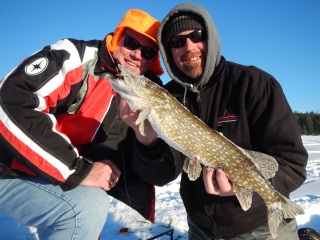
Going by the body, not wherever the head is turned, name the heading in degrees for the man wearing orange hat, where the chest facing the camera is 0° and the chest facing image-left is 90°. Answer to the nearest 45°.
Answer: approximately 315°

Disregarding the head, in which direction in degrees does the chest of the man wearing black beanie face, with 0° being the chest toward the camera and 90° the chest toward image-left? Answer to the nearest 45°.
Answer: approximately 45°

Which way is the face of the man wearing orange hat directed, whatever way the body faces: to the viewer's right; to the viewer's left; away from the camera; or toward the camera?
toward the camera

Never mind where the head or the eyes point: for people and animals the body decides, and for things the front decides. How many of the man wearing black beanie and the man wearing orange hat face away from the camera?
0

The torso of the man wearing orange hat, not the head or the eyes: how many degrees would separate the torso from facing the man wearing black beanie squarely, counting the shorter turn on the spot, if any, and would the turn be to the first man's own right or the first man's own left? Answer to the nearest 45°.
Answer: approximately 45° to the first man's own left
